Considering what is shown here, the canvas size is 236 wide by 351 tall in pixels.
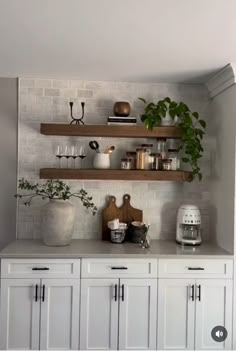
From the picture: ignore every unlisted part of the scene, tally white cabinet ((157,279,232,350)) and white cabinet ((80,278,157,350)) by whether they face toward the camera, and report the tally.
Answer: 2

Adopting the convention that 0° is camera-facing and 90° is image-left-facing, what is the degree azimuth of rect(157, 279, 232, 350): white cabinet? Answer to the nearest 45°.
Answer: approximately 0°

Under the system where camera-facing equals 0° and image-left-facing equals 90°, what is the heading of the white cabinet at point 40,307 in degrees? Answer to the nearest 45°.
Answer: approximately 0°
